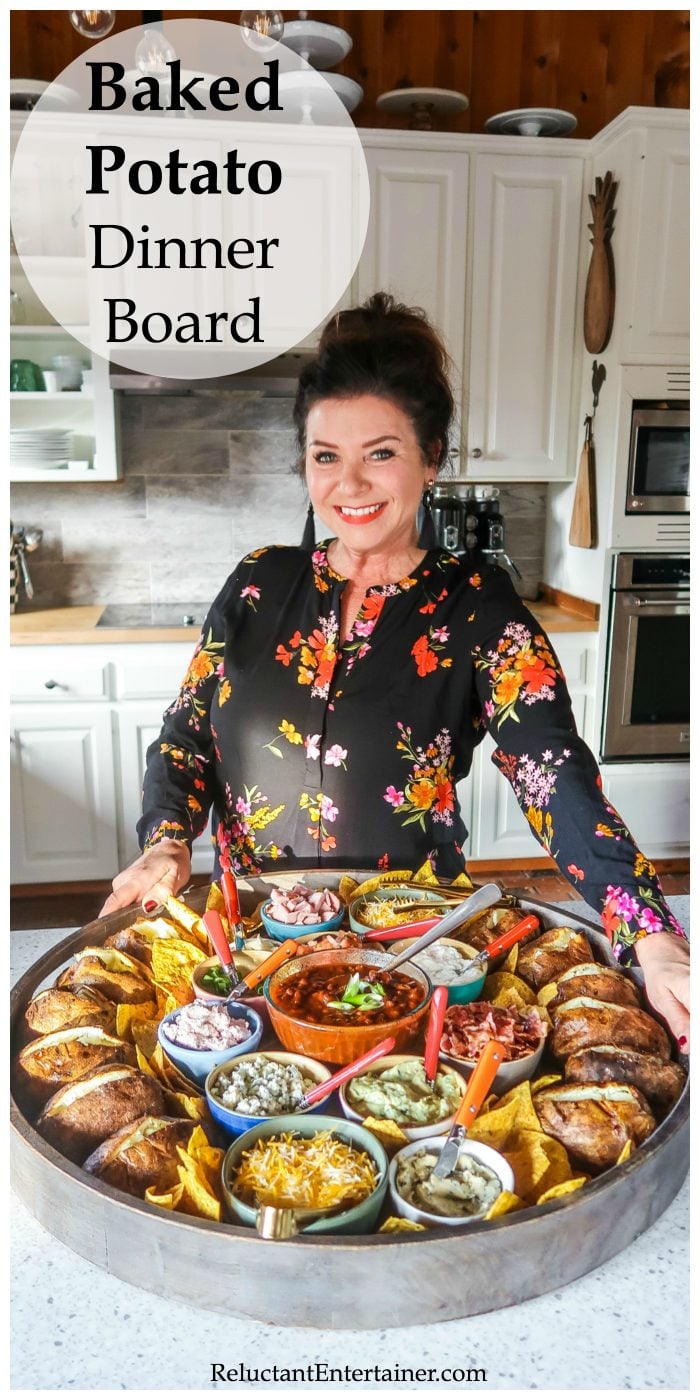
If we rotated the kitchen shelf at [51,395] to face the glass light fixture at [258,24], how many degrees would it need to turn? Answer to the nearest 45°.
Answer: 0° — it already faces it

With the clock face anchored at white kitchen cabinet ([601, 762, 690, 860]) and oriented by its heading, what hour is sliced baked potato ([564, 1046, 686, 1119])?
The sliced baked potato is roughly at 12 o'clock from the white kitchen cabinet.

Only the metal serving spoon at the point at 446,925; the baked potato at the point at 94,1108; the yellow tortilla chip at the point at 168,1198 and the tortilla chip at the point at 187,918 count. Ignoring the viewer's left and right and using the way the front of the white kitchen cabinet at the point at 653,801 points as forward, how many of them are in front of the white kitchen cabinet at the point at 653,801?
4

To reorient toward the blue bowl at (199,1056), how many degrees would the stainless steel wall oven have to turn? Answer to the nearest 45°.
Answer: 0° — it already faces it

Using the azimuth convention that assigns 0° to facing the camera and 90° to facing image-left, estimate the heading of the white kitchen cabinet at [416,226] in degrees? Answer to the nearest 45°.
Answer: approximately 0°

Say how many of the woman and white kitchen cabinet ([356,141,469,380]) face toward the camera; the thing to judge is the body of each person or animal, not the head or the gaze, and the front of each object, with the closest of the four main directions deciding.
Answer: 2
